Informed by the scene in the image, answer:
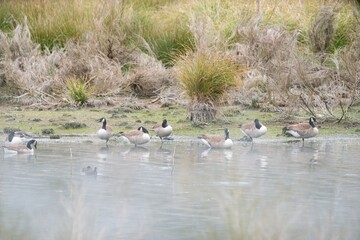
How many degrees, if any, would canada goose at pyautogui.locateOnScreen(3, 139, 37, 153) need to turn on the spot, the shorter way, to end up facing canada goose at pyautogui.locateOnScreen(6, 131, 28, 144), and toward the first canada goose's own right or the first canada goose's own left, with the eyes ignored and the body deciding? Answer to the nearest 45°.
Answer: approximately 90° to the first canada goose's own left

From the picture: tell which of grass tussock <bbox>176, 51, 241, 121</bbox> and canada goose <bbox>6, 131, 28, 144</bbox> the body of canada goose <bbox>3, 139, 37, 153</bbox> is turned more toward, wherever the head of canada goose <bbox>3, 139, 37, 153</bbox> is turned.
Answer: the grass tussock

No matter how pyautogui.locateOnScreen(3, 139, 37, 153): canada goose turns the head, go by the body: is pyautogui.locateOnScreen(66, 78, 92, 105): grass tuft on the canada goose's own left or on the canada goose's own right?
on the canada goose's own left

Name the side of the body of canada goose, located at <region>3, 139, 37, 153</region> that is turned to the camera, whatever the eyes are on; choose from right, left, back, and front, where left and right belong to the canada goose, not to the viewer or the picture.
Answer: right
